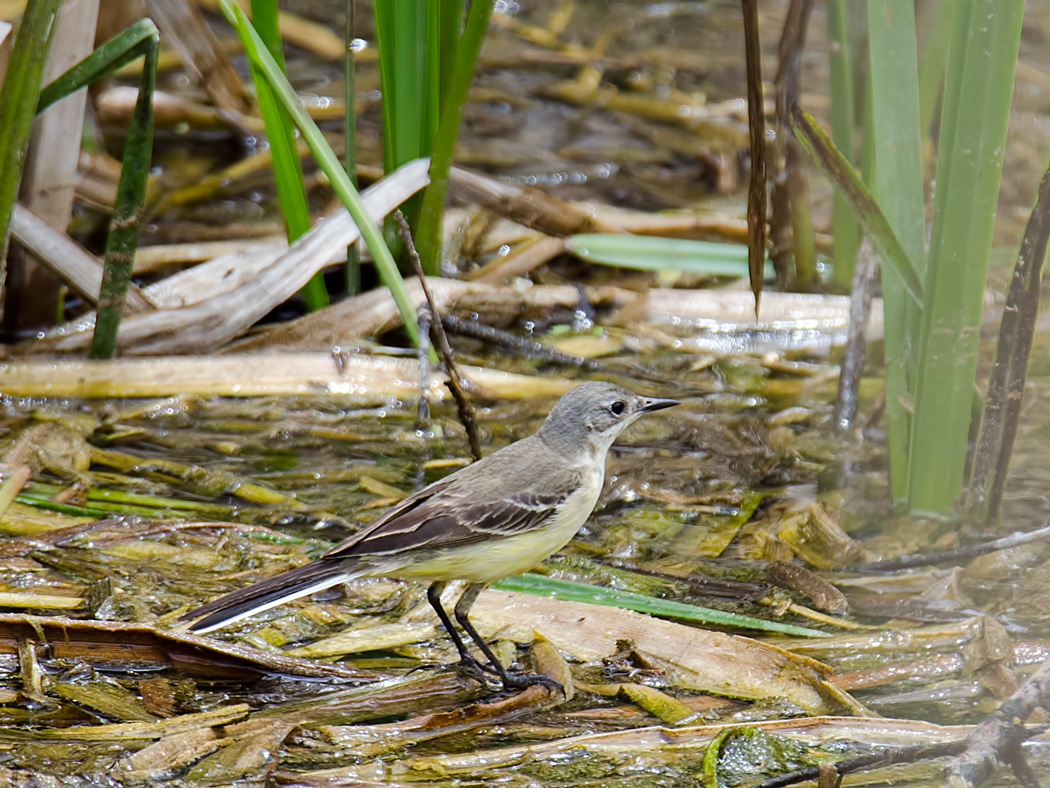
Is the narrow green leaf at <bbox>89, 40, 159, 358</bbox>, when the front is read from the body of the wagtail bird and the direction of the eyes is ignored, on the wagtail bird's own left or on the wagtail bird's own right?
on the wagtail bird's own left

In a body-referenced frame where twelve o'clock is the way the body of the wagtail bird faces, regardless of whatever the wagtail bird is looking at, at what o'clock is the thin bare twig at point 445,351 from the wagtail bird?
The thin bare twig is roughly at 9 o'clock from the wagtail bird.

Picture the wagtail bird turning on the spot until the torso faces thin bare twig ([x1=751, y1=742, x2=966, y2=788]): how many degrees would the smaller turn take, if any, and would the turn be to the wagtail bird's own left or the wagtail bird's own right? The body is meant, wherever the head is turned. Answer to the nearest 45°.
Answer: approximately 45° to the wagtail bird's own right

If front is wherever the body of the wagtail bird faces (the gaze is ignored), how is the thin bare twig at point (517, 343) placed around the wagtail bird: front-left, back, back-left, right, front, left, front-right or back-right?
left

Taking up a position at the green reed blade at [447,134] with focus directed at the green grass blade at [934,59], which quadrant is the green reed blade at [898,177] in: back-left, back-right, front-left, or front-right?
front-right

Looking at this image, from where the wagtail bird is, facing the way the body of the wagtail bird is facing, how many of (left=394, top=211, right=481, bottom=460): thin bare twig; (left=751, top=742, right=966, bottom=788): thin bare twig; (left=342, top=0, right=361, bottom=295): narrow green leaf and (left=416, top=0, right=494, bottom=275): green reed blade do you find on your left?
3

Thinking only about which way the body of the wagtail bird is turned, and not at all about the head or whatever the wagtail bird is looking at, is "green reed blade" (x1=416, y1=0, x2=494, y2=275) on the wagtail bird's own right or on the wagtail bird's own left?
on the wagtail bird's own left

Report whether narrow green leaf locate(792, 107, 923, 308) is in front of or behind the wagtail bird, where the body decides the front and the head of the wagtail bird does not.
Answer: in front

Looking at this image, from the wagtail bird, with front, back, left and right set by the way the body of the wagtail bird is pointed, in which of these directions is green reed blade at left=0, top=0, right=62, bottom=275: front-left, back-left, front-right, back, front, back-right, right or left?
back-left

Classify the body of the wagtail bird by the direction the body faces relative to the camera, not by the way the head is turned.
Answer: to the viewer's right

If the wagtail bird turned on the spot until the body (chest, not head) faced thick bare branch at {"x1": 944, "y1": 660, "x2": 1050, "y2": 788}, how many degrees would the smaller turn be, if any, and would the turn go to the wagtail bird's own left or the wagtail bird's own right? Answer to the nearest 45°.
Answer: approximately 45° to the wagtail bird's own right
